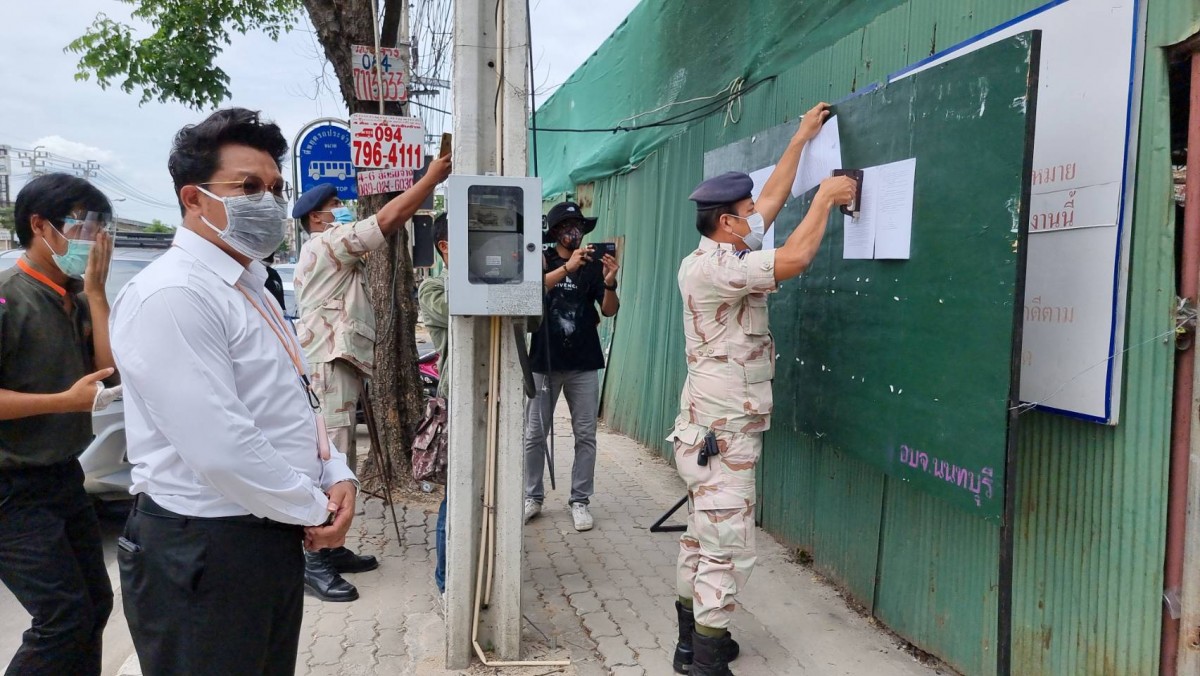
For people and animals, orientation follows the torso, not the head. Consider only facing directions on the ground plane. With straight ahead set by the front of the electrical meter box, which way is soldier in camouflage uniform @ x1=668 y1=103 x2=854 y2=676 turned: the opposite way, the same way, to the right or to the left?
to the left

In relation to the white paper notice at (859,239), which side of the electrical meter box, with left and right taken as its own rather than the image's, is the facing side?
left

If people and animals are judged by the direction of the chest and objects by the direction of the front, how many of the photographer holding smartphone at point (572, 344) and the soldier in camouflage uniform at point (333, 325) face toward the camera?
1

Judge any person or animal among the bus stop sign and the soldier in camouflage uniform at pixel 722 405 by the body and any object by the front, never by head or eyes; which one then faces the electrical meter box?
the bus stop sign

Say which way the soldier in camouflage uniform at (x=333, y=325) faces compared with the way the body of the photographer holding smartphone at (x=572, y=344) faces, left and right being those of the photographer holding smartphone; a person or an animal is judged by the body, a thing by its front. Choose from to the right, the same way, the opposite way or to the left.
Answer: to the left

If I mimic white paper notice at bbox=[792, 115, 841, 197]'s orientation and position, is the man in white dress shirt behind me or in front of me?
in front

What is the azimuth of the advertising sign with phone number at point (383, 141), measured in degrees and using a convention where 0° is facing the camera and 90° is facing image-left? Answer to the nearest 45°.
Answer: approximately 0°

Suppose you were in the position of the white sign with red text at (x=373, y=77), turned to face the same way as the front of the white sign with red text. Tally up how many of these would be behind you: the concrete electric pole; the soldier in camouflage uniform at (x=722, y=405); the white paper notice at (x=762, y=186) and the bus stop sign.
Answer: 1

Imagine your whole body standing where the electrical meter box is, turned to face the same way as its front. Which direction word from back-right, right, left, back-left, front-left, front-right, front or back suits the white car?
back-right

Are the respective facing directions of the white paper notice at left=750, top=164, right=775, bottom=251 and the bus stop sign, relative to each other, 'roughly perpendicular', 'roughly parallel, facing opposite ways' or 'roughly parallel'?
roughly perpendicular

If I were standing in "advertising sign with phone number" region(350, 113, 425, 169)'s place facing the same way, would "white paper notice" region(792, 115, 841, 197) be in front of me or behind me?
in front

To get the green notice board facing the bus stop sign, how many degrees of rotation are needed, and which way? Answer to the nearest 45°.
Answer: approximately 90° to its right

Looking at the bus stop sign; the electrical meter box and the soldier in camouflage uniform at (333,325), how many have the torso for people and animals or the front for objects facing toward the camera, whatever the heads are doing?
2

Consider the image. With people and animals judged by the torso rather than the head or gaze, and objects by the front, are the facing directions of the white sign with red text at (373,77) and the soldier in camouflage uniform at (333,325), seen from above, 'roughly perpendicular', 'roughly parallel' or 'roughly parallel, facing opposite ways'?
roughly perpendicular
